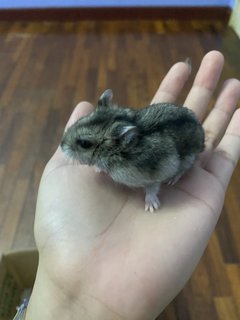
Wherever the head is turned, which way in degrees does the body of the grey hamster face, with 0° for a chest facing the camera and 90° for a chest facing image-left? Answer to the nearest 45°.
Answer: approximately 90°
